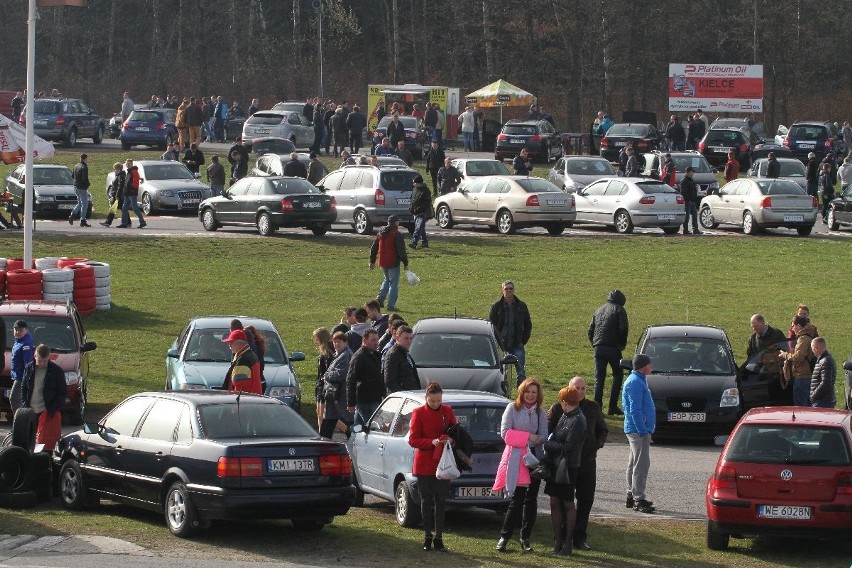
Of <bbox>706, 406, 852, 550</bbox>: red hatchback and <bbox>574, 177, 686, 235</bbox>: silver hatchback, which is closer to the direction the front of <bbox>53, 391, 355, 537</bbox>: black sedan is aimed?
the silver hatchback

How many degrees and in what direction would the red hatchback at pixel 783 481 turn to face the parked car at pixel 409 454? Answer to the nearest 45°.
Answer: approximately 90° to its left

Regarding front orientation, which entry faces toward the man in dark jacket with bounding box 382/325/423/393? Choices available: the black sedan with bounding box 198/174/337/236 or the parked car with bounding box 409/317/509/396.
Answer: the parked car

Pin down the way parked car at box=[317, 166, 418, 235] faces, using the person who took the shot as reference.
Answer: facing away from the viewer and to the left of the viewer

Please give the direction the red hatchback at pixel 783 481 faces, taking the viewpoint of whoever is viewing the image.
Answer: facing away from the viewer

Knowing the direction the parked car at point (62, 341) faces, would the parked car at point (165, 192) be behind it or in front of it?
behind

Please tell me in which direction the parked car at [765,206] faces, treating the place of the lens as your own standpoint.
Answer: facing away from the viewer and to the left of the viewer

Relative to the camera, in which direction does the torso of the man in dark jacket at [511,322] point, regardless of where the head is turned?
toward the camera

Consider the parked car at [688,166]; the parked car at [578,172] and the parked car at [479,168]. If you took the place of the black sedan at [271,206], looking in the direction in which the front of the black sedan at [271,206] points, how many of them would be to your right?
3

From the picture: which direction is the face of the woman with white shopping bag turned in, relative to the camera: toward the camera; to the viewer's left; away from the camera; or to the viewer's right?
toward the camera

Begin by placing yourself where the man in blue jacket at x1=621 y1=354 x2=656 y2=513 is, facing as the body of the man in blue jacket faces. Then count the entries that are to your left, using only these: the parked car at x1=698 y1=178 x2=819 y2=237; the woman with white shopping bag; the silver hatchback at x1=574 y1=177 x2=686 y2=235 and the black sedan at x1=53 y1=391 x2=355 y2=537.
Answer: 2

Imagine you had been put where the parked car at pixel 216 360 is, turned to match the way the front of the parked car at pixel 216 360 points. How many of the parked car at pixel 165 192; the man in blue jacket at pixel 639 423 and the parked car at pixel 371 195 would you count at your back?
2

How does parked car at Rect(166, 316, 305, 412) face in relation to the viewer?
toward the camera

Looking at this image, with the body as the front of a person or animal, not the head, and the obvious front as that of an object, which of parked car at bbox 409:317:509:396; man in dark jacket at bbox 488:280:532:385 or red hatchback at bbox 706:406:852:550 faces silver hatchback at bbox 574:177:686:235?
the red hatchback

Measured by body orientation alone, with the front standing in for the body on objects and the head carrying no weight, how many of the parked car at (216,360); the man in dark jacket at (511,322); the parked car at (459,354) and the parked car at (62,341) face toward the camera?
4

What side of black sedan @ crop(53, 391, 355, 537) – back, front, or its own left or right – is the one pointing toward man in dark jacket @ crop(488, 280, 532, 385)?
right

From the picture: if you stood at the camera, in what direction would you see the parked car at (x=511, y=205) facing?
facing away from the viewer and to the left of the viewer

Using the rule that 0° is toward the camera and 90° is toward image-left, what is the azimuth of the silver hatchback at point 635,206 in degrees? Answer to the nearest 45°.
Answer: approximately 135°

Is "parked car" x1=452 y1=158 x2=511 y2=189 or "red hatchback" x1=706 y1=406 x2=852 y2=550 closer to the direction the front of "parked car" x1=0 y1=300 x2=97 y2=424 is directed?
the red hatchback
